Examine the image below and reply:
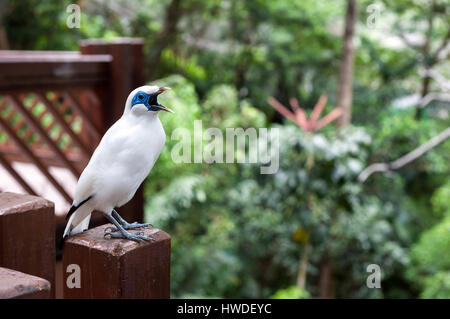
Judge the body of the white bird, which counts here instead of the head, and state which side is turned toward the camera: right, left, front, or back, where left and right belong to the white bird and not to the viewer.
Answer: right
